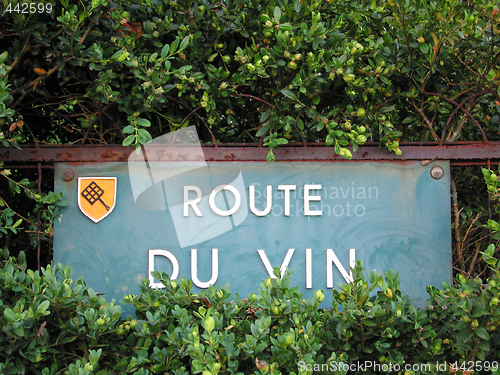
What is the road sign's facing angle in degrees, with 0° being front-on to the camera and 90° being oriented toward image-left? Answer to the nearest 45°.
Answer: approximately 0°
